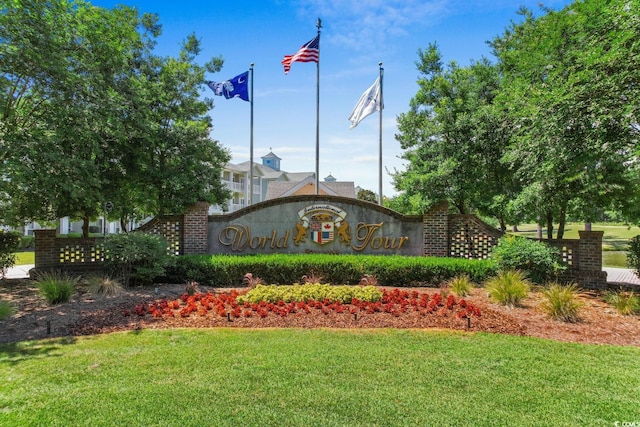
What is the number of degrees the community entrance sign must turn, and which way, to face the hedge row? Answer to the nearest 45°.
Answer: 0° — it already faces it

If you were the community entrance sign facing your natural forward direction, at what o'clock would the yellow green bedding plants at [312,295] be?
The yellow green bedding plants is roughly at 12 o'clock from the community entrance sign.

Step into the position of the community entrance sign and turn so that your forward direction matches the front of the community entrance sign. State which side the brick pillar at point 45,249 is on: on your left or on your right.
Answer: on your right

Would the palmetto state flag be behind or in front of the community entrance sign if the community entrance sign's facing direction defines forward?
behind

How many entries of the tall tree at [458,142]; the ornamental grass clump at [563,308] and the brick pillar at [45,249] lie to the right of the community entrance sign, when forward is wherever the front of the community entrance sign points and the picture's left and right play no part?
1

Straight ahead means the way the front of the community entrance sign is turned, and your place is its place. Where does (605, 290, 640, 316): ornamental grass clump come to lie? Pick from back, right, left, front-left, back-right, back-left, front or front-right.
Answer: front-left

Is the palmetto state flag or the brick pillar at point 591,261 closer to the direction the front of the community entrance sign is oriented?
the brick pillar

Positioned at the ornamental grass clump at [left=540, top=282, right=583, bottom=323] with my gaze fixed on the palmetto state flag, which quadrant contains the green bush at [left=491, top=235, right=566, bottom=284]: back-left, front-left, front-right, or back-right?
front-right

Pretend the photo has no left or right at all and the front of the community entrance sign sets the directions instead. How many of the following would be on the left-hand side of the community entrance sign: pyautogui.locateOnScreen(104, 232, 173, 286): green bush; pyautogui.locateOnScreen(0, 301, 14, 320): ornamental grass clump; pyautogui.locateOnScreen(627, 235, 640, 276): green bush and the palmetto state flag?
1

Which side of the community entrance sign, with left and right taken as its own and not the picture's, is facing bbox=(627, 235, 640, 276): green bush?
left

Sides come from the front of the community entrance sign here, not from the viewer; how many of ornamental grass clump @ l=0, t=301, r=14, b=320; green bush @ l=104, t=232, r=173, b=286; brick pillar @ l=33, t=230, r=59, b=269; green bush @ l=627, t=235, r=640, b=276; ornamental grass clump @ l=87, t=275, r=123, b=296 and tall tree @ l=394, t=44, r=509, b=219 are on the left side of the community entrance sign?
2

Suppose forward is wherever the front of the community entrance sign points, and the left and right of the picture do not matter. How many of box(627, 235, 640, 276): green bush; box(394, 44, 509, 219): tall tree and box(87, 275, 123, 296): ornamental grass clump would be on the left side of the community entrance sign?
2

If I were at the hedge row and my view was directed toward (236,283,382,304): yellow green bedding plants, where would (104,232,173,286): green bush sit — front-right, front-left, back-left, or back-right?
front-right

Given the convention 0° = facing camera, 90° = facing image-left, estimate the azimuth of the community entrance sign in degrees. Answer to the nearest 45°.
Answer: approximately 0°

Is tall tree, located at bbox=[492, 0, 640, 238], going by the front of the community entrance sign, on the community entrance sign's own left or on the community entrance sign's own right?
on the community entrance sign's own left
